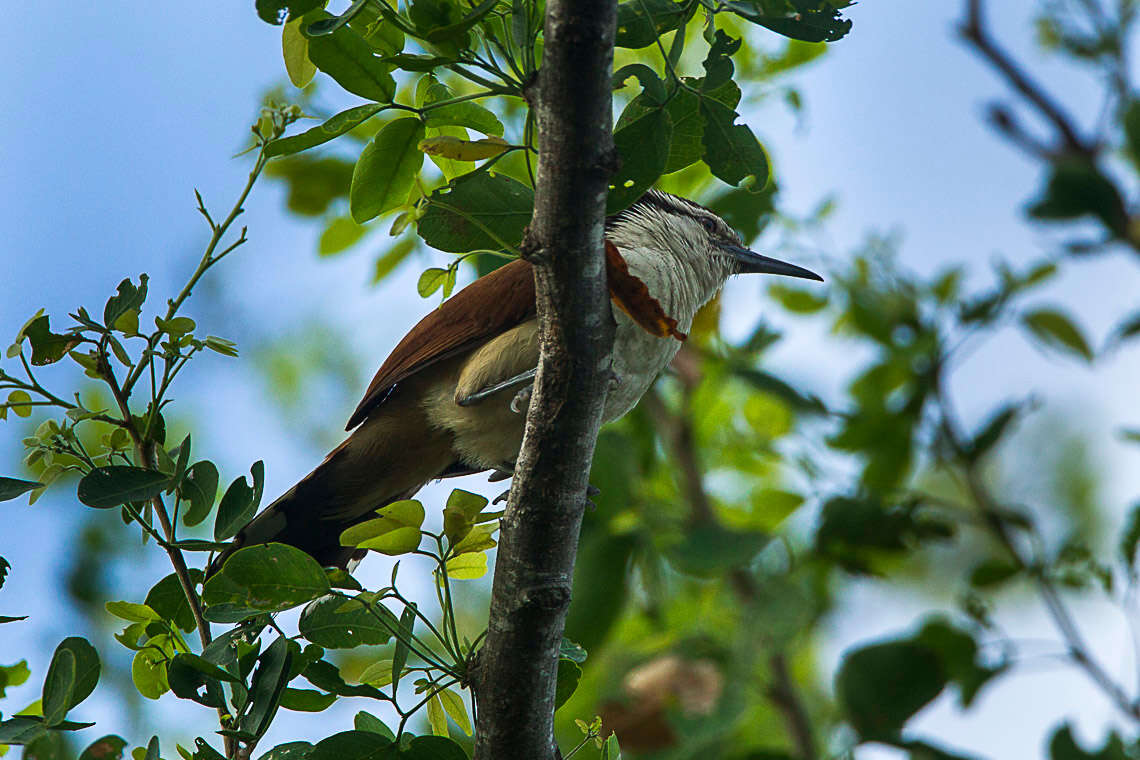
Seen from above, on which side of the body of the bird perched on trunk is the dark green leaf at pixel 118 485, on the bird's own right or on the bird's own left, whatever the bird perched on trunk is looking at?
on the bird's own right

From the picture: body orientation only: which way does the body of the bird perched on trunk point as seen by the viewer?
to the viewer's right

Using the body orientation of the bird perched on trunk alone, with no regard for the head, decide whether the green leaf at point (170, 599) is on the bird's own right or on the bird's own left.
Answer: on the bird's own right
